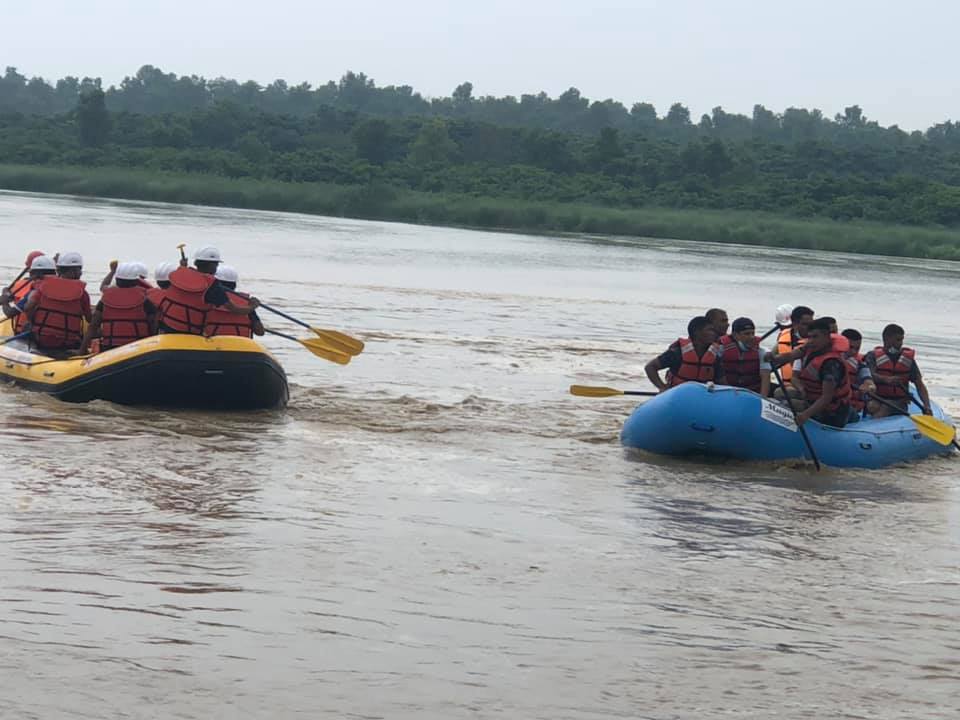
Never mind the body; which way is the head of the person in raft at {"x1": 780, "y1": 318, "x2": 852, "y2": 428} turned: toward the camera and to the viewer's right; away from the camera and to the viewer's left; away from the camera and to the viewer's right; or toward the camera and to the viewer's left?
toward the camera and to the viewer's left

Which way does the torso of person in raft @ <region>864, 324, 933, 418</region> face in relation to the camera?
toward the camera

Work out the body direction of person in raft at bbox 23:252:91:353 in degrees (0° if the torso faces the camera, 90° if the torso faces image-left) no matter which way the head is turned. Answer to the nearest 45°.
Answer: approximately 180°

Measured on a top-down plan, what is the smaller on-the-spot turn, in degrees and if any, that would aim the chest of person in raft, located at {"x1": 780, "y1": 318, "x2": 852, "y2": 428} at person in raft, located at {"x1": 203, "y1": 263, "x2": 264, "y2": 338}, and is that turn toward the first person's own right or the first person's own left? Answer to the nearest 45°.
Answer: approximately 45° to the first person's own right

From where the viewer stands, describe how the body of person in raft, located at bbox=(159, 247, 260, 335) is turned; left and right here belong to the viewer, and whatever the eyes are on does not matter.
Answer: facing away from the viewer and to the right of the viewer

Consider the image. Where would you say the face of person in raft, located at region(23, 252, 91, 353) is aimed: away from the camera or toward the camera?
away from the camera

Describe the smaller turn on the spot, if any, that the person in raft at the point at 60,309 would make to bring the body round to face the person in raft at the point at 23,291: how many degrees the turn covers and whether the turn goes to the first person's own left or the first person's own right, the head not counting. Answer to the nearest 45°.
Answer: approximately 45° to the first person's own left

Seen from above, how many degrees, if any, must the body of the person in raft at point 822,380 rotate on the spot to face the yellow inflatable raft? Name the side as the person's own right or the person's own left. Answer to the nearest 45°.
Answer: approximately 45° to the person's own right

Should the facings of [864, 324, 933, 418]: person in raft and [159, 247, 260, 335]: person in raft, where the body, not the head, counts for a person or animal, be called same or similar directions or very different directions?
very different directions

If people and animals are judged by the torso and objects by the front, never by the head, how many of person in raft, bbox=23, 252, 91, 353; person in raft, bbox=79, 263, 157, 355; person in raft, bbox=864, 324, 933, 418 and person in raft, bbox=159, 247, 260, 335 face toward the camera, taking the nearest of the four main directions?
1

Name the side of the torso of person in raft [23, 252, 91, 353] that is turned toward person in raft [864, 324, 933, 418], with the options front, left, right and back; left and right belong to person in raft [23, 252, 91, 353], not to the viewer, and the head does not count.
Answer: right

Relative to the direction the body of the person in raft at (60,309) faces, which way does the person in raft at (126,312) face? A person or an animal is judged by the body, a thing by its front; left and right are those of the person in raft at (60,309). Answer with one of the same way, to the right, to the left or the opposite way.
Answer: the same way

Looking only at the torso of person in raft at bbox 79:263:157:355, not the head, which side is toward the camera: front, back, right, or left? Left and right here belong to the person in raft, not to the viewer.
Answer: back

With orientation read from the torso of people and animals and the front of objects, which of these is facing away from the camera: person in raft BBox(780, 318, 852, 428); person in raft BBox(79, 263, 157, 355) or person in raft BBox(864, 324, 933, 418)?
person in raft BBox(79, 263, 157, 355)

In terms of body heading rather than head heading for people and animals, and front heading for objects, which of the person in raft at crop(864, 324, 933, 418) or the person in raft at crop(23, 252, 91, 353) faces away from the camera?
the person in raft at crop(23, 252, 91, 353)
